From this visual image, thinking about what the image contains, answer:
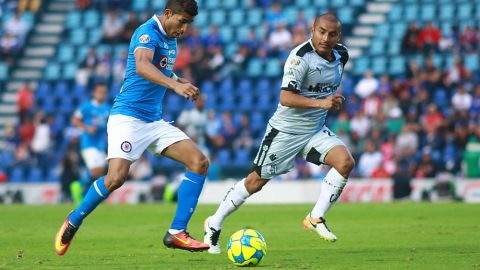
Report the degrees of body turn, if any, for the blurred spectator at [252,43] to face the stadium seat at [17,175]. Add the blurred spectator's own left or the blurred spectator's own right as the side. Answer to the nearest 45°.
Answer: approximately 90° to the blurred spectator's own right

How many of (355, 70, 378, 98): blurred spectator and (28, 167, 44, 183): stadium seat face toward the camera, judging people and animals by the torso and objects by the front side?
2

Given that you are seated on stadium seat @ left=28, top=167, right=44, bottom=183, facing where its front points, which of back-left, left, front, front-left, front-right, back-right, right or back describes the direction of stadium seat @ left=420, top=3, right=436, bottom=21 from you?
left

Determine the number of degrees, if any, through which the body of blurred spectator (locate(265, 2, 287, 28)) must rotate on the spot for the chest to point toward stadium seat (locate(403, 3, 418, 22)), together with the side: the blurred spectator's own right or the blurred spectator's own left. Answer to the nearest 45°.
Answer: approximately 90° to the blurred spectator's own left

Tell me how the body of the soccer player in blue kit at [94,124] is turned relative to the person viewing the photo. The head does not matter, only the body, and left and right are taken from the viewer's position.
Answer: facing the viewer and to the right of the viewer

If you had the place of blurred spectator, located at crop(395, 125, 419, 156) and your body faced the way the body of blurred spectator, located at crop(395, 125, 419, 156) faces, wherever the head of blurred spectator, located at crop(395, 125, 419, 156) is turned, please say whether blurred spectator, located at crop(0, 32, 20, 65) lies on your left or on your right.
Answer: on your right

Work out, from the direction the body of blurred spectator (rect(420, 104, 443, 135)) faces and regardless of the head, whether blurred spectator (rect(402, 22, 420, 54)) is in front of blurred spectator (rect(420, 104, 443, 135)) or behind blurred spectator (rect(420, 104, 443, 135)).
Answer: behind

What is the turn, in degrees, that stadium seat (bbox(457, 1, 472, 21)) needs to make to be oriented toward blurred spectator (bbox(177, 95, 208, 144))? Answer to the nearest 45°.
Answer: approximately 45° to its right

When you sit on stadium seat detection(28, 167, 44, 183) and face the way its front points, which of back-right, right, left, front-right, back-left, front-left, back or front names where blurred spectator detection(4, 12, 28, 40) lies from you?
back
